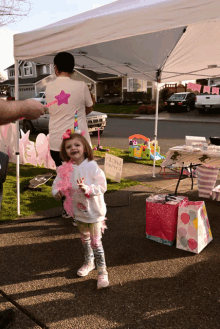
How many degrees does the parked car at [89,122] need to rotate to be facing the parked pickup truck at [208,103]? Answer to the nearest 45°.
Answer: approximately 90° to its left

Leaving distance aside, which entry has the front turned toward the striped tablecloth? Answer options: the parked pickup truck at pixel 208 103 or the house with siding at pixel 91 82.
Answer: the house with siding

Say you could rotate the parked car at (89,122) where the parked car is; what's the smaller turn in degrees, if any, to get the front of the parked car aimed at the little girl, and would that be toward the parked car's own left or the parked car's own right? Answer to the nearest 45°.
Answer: approximately 45° to the parked car's own right

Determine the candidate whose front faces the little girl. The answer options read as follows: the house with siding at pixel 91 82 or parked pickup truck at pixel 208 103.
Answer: the house with siding

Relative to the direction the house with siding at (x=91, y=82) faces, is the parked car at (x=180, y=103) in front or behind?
in front

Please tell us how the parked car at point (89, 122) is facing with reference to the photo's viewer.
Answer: facing the viewer and to the right of the viewer

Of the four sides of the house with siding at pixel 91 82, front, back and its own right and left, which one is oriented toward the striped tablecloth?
front

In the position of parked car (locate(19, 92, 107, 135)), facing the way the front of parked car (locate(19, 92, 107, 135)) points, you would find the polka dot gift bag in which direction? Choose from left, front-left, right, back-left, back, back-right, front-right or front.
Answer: front-right

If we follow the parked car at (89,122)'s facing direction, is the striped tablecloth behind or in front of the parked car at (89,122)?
in front
